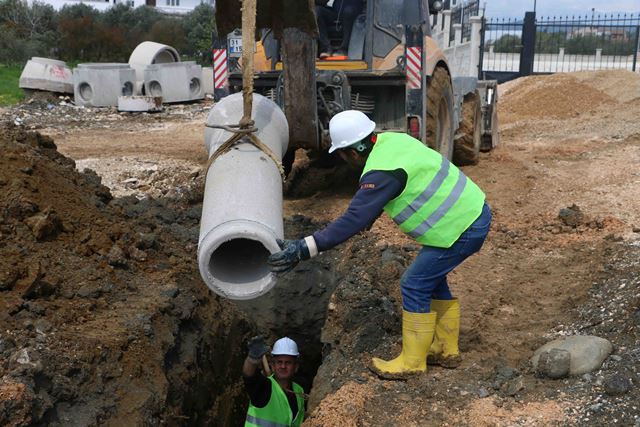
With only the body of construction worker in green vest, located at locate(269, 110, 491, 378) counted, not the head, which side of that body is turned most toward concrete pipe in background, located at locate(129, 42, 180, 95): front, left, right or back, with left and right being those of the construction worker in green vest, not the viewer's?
right

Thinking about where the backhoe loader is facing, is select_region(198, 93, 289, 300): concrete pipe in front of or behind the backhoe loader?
behind

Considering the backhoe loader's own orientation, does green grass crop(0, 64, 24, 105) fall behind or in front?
in front

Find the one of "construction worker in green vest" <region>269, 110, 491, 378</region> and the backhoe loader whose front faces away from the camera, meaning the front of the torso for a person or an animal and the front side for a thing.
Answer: the backhoe loader

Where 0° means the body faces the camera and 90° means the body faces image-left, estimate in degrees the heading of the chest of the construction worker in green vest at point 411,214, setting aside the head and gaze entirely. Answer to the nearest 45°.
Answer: approximately 90°

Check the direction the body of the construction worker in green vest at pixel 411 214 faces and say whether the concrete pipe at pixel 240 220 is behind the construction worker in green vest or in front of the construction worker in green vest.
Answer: in front

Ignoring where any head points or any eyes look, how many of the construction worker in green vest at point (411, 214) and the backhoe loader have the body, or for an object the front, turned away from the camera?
1

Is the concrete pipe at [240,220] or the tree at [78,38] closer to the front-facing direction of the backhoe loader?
the tree

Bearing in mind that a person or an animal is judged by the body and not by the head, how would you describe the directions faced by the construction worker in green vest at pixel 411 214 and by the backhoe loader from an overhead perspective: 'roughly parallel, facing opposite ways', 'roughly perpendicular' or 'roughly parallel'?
roughly perpendicular

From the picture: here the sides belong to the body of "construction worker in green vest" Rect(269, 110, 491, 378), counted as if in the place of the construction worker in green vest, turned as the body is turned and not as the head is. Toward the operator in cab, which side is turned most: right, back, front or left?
right

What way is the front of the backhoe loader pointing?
away from the camera

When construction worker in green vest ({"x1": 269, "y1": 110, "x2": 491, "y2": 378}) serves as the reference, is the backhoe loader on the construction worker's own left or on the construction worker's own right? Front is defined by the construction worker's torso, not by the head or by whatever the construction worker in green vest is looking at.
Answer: on the construction worker's own right
